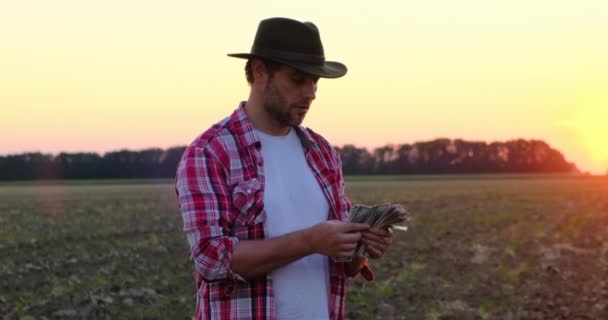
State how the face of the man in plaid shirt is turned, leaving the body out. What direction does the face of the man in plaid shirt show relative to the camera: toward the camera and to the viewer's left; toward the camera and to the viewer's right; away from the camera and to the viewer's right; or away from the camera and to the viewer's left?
toward the camera and to the viewer's right

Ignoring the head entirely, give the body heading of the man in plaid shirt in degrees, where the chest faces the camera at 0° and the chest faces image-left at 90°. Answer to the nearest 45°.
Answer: approximately 315°
